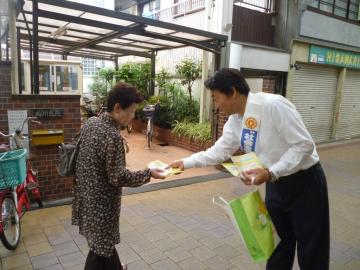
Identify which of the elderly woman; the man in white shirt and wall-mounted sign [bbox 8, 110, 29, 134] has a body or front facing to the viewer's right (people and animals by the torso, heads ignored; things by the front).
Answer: the elderly woman

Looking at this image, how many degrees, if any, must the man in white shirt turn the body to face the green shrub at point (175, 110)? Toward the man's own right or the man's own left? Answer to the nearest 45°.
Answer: approximately 90° to the man's own right

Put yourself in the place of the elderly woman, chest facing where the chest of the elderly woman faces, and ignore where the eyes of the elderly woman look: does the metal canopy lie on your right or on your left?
on your left

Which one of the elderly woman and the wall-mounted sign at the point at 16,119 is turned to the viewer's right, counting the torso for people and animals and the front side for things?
the elderly woman

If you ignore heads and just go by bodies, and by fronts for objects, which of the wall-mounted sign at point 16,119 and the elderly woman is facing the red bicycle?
the wall-mounted sign

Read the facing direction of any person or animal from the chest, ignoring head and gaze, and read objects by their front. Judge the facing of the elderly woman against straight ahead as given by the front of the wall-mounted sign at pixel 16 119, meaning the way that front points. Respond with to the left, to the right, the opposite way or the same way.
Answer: to the left

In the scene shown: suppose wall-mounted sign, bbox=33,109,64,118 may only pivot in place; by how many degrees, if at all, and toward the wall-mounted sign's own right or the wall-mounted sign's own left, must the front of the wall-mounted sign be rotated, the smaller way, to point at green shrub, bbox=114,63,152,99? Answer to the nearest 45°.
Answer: approximately 135° to the wall-mounted sign's own left

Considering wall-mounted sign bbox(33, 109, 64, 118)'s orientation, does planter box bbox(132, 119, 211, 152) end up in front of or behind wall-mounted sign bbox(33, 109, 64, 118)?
behind

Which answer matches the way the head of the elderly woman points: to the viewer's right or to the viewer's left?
to the viewer's right

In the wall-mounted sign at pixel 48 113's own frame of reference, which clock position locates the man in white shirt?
The man in white shirt is roughly at 11 o'clock from the wall-mounted sign.

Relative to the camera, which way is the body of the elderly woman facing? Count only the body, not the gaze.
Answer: to the viewer's right

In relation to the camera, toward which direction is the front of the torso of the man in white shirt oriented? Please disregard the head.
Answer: to the viewer's left

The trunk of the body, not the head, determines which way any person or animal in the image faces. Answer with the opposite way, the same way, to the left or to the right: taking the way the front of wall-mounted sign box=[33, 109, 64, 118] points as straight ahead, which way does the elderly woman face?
to the left
